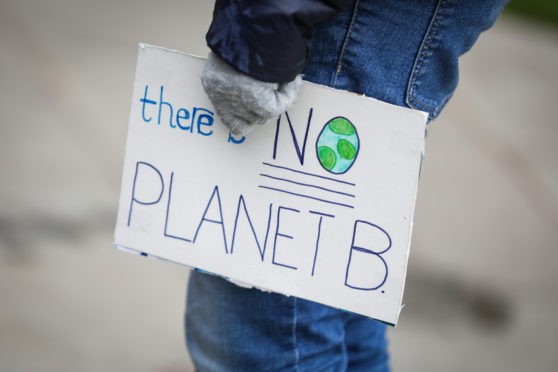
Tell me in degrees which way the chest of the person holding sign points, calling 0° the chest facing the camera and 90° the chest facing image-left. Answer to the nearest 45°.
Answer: approximately 90°
